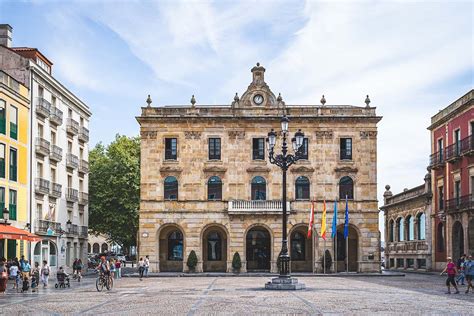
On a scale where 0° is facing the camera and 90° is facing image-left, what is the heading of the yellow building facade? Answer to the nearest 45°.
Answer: approximately 315°

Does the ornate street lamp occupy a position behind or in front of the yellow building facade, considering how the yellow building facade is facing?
in front
